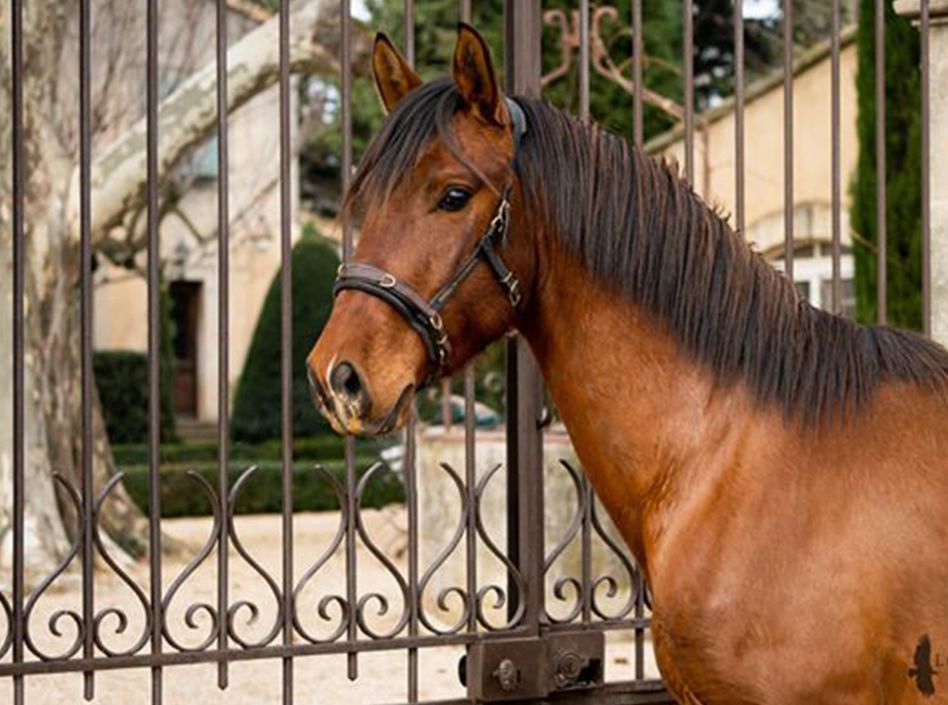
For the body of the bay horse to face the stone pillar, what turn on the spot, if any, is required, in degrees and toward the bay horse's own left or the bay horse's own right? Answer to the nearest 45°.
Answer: approximately 135° to the bay horse's own right

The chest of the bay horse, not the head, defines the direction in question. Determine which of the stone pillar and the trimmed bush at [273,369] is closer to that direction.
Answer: the trimmed bush

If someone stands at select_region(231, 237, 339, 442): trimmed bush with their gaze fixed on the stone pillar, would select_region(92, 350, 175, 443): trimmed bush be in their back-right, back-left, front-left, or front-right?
back-right

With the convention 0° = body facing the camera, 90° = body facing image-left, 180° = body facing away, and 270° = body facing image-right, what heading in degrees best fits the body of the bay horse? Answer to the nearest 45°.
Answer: approximately 90°

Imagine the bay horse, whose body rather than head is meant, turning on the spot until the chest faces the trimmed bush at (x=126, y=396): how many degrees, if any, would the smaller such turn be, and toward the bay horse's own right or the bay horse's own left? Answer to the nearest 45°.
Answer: approximately 45° to the bay horse's own right

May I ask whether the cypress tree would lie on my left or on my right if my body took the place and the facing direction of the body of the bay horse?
on my right

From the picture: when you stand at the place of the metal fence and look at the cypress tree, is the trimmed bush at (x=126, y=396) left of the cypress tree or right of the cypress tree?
left

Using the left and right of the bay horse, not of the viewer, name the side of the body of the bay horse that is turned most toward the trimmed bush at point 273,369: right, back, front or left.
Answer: right
